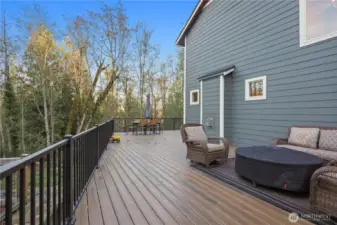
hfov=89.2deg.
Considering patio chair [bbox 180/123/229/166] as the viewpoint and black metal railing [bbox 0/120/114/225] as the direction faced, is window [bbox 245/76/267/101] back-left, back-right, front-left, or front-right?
back-left

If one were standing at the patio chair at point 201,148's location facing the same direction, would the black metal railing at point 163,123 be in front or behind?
behind

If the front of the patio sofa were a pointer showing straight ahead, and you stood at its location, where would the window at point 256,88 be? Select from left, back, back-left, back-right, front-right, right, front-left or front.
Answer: right

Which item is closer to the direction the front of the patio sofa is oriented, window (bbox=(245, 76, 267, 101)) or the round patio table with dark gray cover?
the round patio table with dark gray cover

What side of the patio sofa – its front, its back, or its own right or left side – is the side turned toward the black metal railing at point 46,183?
front

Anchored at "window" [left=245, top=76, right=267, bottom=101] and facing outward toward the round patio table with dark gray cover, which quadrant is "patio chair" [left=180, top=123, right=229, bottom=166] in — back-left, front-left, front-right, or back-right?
front-right

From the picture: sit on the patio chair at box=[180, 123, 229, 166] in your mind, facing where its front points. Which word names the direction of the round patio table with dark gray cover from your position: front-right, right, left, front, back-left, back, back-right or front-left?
front

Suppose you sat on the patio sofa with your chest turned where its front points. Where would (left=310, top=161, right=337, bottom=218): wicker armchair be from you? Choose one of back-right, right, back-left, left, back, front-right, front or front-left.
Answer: front-left

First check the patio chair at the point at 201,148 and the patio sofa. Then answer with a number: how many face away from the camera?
0

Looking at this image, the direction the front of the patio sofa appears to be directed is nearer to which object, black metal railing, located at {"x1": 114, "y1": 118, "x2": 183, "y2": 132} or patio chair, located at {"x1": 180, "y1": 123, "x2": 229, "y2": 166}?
the patio chair

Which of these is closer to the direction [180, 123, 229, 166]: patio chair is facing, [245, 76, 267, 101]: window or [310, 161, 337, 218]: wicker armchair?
the wicker armchair

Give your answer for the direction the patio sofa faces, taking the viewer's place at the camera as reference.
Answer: facing the viewer and to the left of the viewer
